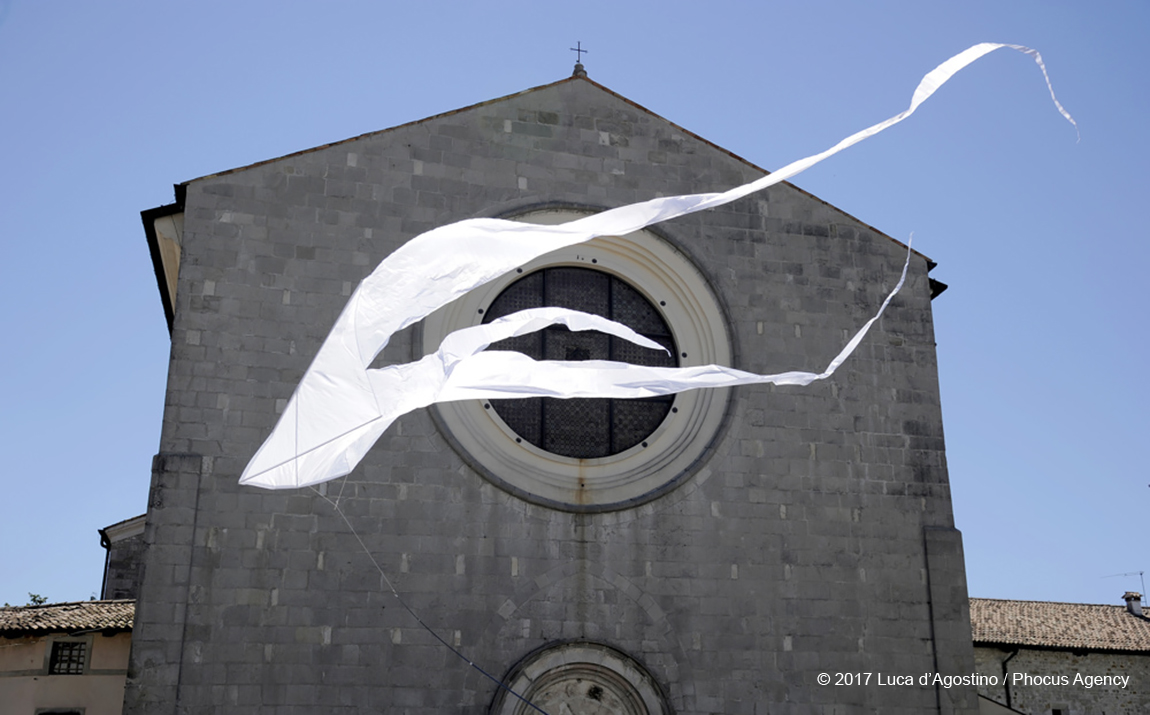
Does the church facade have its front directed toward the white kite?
yes

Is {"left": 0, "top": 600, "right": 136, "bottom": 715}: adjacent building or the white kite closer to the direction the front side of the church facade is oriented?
the white kite

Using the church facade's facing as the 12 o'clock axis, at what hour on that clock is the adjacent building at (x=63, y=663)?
The adjacent building is roughly at 4 o'clock from the church facade.

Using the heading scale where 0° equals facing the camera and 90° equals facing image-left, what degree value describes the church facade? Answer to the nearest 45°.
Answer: approximately 0°
